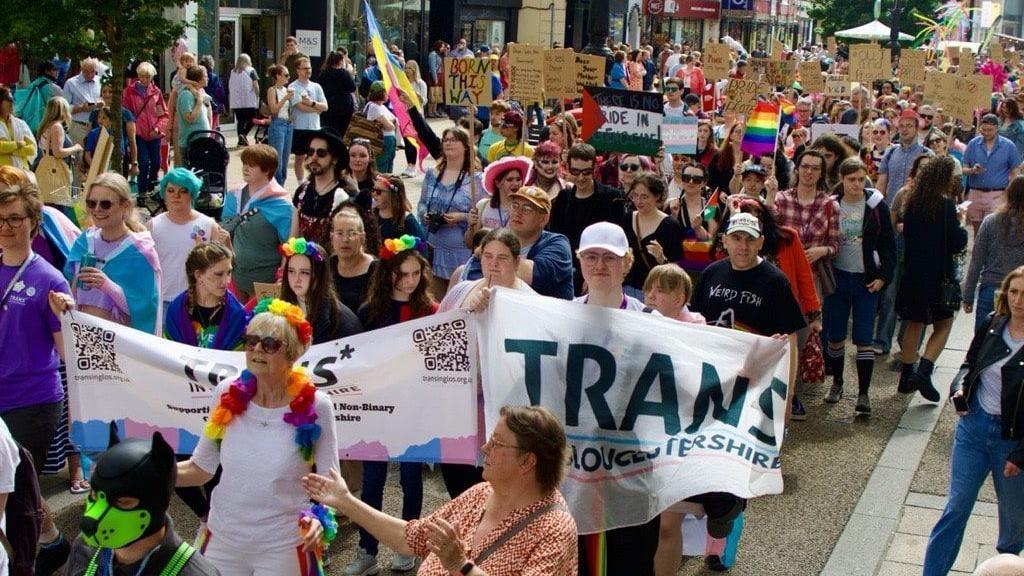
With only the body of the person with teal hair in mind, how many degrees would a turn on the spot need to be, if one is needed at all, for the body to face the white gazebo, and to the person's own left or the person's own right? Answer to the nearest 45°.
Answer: approximately 135° to the person's own left

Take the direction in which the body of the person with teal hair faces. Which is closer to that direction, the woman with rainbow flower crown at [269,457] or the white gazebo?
the woman with rainbow flower crown

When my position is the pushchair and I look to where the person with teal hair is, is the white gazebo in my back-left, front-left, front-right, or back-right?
back-left

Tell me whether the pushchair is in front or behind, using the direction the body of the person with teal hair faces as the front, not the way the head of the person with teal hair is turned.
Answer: behind

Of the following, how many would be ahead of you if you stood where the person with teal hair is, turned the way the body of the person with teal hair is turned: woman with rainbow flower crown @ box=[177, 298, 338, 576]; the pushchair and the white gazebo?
1

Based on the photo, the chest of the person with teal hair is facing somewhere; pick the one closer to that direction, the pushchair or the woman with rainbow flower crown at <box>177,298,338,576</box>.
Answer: the woman with rainbow flower crown

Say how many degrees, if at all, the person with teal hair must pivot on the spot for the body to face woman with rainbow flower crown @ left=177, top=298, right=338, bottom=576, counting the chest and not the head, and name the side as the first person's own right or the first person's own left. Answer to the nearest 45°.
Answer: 0° — they already face them

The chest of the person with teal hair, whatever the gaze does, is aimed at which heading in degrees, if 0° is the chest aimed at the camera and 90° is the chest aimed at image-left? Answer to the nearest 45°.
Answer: approximately 0°

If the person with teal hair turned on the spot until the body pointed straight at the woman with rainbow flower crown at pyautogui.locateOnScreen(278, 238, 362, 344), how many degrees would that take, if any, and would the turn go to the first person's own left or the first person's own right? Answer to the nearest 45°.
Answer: approximately 45° to the first person's own left

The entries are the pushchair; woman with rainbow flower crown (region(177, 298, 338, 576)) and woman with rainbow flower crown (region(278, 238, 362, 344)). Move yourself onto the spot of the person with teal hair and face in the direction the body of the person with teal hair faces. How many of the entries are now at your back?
1
